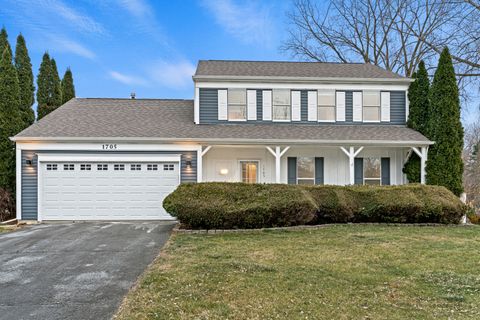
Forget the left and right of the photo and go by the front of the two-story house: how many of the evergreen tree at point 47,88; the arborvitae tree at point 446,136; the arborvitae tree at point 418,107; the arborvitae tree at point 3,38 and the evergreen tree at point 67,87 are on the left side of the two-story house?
2

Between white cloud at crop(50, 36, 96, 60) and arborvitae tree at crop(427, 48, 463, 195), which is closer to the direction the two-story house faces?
the arborvitae tree

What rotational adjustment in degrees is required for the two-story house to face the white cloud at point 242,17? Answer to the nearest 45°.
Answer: approximately 180°

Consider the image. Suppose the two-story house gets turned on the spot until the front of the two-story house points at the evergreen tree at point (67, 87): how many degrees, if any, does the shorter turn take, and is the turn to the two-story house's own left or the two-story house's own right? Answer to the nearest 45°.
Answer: approximately 135° to the two-story house's own right

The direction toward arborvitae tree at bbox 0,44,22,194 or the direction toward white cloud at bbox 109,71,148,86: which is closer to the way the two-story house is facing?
the arborvitae tree

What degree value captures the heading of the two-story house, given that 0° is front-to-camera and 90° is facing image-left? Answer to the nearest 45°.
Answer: approximately 0°

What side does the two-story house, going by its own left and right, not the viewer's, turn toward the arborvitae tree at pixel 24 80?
right

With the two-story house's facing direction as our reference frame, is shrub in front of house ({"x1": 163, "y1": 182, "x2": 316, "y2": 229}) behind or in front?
in front

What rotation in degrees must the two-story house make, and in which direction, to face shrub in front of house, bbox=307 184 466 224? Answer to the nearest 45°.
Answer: approximately 45° to its left

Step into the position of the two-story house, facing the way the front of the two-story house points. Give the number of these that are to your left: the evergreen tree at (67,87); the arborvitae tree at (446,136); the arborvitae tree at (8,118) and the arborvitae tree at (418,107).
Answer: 2

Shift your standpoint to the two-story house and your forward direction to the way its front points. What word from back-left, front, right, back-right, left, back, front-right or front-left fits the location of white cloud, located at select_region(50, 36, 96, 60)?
back-right
